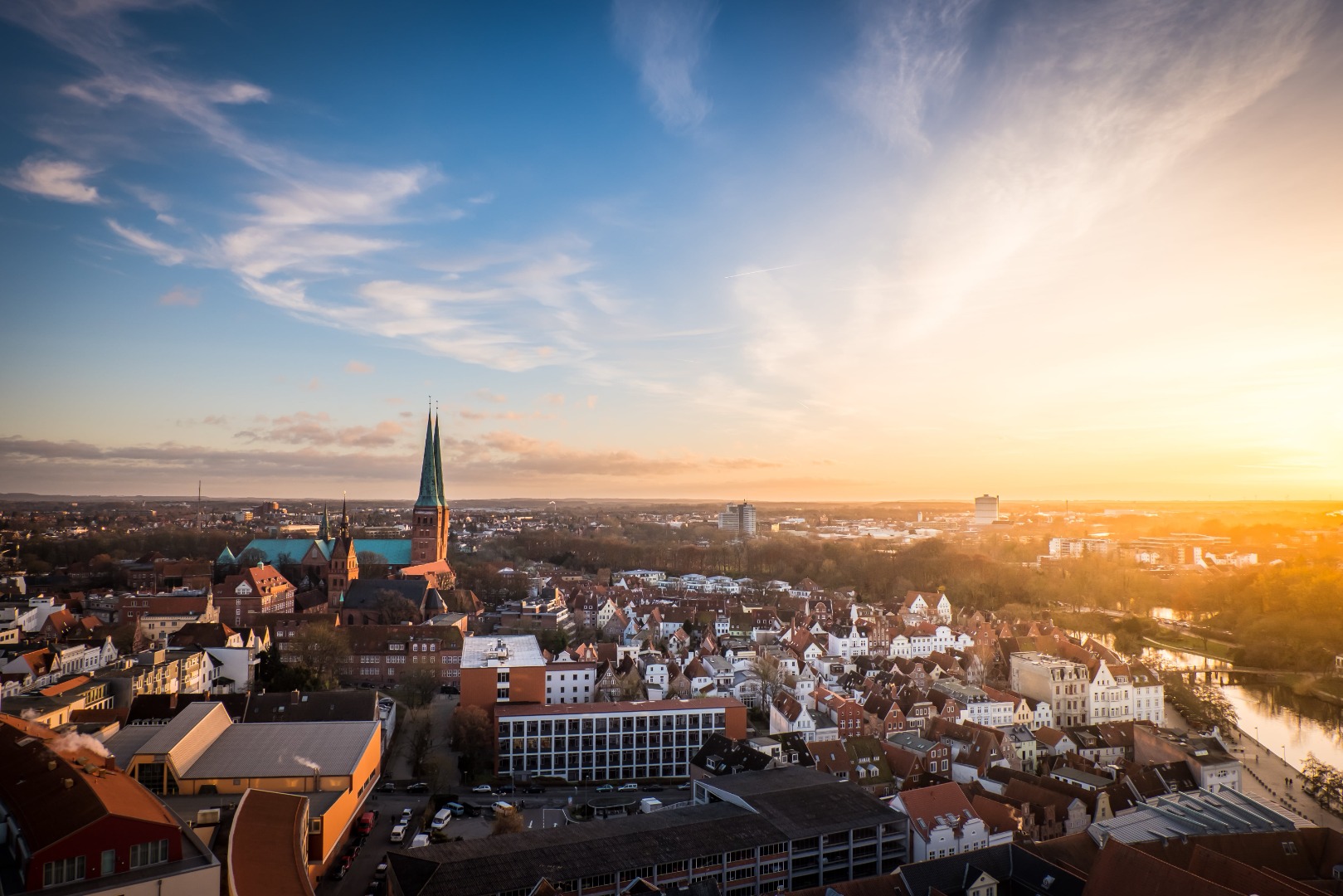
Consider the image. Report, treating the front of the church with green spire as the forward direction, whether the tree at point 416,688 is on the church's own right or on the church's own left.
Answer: on the church's own right

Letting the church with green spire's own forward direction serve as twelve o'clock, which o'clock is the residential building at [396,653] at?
The residential building is roughly at 3 o'clock from the church with green spire.

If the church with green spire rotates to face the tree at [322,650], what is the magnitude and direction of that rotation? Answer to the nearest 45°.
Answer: approximately 90° to its right

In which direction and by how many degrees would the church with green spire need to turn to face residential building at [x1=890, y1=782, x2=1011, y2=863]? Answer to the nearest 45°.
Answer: approximately 90° to its right

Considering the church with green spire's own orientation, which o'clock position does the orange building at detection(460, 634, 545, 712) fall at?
The orange building is roughly at 3 o'clock from the church with green spire.

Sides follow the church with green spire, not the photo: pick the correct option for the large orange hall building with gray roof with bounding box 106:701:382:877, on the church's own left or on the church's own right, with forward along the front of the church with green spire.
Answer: on the church's own right

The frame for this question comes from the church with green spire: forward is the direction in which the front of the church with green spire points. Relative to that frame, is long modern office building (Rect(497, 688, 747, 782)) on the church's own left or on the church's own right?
on the church's own right

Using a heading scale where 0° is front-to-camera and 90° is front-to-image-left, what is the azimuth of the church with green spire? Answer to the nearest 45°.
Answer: approximately 270°
